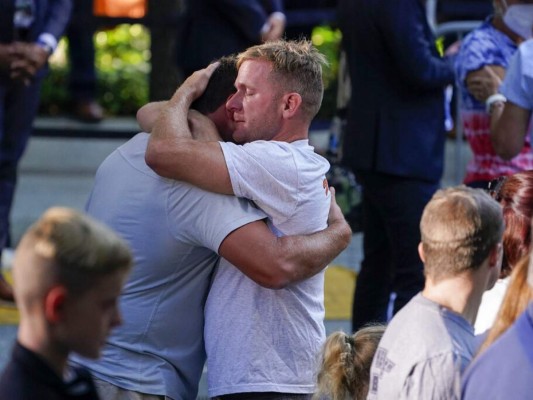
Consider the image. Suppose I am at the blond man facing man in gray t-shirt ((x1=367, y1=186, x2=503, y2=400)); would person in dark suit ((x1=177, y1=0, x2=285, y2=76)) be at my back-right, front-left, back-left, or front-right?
back-left

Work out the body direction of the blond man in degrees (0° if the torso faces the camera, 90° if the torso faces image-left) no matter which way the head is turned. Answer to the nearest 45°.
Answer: approximately 90°

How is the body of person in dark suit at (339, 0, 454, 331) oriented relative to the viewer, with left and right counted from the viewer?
facing away from the viewer and to the right of the viewer

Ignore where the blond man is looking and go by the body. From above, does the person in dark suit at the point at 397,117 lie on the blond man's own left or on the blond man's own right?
on the blond man's own right

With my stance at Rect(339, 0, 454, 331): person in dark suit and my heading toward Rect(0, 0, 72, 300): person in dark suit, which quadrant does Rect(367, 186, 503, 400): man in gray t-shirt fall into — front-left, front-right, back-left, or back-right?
back-left

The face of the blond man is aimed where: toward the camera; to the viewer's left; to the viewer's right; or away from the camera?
to the viewer's left

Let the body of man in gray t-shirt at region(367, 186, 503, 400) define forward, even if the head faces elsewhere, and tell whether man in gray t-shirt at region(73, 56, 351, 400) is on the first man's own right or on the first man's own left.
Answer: on the first man's own left

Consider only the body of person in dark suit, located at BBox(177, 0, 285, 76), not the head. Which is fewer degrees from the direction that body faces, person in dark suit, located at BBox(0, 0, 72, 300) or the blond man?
the blond man
